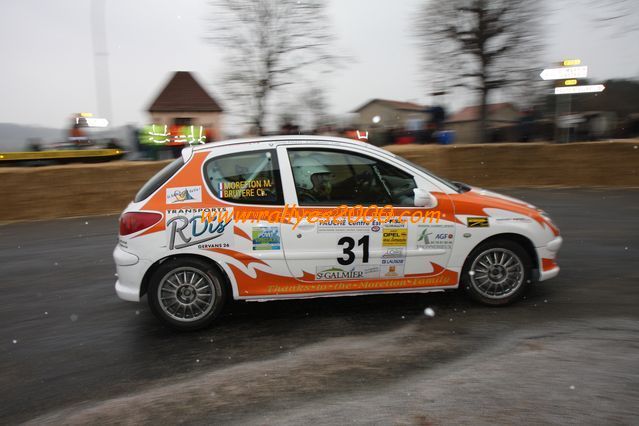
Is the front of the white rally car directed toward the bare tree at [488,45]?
no

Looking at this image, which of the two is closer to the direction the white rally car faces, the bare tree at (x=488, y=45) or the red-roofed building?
the bare tree

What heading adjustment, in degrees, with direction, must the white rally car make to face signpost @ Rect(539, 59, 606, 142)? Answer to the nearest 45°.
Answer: approximately 45° to its left

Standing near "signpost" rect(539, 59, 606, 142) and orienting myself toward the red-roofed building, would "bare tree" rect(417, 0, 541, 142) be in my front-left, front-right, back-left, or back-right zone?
front-right

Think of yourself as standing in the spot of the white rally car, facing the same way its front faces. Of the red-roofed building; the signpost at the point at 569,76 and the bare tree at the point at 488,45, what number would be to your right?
0

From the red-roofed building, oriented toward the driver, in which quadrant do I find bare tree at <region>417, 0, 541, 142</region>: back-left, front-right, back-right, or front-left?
front-left

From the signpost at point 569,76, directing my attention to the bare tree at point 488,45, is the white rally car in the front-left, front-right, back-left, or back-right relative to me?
back-left

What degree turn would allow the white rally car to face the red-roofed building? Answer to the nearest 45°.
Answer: approximately 90° to its left

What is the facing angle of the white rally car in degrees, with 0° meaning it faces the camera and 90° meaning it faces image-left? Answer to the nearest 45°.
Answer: approximately 270°
